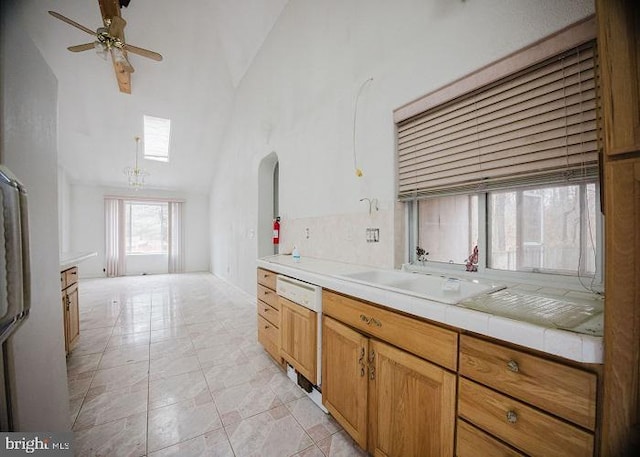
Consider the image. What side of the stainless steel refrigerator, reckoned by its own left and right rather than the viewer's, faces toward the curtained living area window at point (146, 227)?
left

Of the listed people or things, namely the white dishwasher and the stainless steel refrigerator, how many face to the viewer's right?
1

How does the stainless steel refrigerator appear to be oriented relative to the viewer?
to the viewer's right

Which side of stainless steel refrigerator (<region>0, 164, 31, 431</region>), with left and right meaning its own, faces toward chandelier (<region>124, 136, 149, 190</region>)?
left

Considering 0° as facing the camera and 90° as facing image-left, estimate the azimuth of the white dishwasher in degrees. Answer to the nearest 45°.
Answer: approximately 45°

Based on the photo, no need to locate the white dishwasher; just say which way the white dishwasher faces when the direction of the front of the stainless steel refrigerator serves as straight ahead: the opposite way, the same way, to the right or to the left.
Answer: the opposite way
